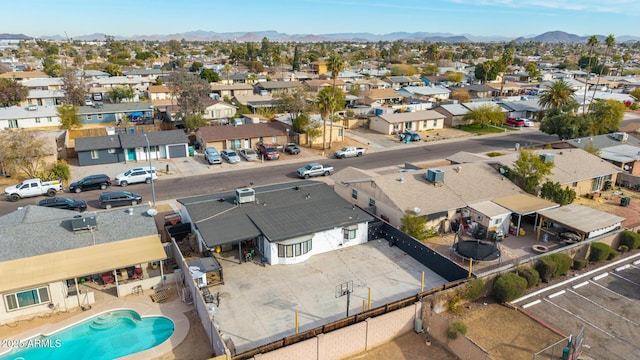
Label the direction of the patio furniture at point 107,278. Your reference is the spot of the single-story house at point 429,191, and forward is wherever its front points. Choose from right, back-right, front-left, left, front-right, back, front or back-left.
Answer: left

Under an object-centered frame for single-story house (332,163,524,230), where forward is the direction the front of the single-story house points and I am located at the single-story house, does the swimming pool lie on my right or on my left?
on my left

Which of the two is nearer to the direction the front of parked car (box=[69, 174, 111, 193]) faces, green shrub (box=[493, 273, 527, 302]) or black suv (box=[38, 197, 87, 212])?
the black suv

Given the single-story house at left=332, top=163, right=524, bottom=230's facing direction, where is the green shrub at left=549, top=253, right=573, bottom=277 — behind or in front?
behind

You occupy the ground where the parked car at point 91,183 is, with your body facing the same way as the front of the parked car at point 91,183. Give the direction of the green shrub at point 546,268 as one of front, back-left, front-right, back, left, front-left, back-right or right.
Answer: back-left

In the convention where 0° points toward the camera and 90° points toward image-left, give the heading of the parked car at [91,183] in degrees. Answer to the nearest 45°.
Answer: approximately 90°

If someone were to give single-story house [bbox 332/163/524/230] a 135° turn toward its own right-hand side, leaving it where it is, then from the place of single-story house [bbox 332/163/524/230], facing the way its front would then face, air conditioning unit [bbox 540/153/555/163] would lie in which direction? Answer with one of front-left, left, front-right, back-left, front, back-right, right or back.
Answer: front-left

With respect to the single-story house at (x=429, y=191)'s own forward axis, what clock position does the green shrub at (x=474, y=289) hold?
The green shrub is roughly at 7 o'clock from the single-story house.

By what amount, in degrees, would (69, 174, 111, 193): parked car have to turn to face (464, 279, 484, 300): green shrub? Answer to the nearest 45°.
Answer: approximately 135° to its left

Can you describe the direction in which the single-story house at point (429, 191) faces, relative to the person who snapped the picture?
facing away from the viewer and to the left of the viewer

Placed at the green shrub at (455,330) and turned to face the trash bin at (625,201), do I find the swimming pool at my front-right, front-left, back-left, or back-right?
back-left

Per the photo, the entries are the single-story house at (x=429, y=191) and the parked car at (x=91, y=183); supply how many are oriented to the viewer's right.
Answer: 0

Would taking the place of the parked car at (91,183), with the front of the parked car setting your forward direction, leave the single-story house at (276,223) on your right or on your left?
on your left

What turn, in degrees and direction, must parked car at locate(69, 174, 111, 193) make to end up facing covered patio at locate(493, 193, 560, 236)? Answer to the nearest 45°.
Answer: approximately 135° to its left

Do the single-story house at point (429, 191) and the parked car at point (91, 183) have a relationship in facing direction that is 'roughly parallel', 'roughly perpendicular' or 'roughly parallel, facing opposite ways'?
roughly perpendicular

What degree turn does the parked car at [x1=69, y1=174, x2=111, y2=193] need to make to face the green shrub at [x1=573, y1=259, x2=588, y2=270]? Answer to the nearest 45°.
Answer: approximately 135° to its left

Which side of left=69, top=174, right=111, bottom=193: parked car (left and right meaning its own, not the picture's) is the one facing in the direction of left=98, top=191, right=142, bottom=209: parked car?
left
